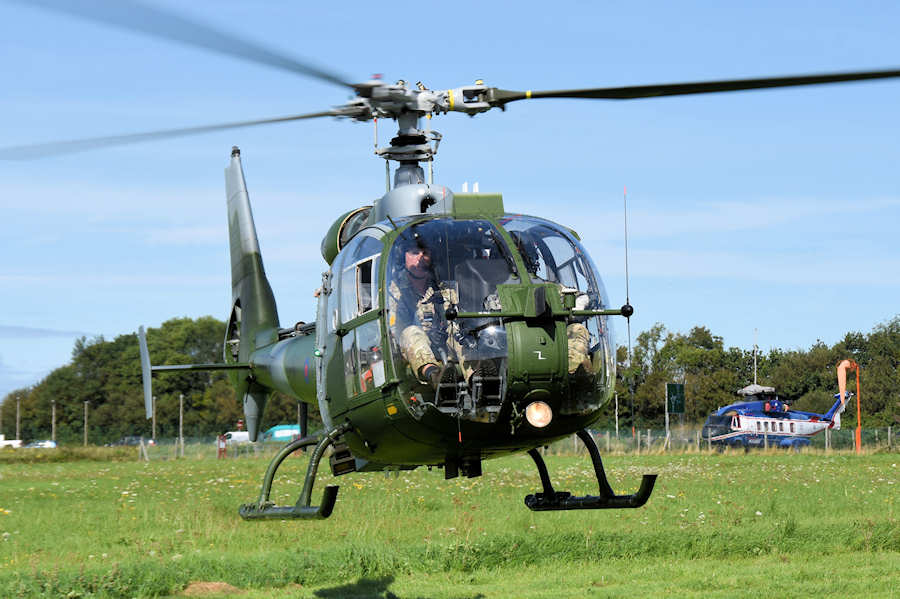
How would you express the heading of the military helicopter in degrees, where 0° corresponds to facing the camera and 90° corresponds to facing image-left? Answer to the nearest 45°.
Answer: approximately 315°

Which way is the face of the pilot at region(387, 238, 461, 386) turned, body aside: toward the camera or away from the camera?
toward the camera
